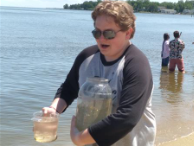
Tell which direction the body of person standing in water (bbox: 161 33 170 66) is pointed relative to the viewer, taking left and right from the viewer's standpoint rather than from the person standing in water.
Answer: facing away from the viewer and to the right of the viewer

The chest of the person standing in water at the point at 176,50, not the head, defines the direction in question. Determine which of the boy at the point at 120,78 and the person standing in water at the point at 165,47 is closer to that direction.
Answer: the person standing in water

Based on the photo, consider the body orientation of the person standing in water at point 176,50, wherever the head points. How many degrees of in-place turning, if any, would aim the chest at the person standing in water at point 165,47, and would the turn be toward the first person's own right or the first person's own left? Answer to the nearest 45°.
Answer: approximately 45° to the first person's own left

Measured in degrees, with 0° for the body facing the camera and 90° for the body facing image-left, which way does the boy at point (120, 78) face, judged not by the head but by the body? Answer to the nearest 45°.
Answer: approximately 45°

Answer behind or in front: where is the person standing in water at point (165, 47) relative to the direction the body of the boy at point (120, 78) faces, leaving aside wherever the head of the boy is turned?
behind

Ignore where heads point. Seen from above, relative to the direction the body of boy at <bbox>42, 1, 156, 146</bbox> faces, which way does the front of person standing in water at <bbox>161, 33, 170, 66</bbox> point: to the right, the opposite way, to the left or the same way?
the opposite way

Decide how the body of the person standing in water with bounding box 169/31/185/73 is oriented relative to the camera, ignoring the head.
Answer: away from the camera

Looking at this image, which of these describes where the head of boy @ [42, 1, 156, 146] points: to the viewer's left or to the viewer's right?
to the viewer's left

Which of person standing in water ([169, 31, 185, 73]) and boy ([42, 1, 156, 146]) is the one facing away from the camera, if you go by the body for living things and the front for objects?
the person standing in water

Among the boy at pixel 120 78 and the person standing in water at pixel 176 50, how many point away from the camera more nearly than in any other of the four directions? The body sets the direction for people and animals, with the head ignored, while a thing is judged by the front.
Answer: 1

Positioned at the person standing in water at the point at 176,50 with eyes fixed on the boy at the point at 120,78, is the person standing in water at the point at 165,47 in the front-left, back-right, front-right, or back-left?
back-right

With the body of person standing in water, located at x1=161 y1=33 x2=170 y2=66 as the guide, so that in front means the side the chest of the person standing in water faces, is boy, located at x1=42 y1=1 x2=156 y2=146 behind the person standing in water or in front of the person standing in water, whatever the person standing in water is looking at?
behind

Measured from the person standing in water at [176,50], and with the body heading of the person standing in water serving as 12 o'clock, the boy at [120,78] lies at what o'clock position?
The boy is roughly at 6 o'clock from the person standing in water.
